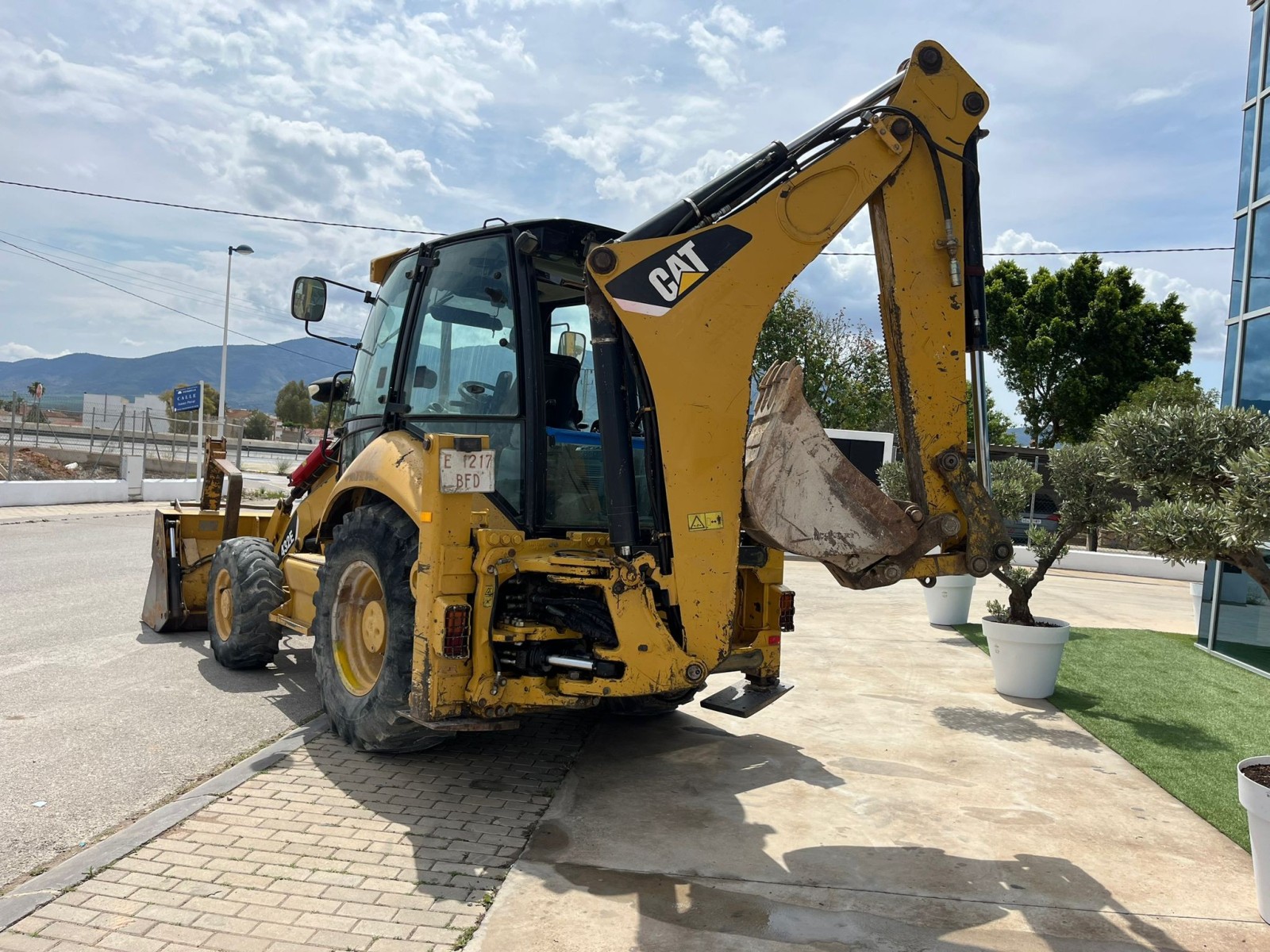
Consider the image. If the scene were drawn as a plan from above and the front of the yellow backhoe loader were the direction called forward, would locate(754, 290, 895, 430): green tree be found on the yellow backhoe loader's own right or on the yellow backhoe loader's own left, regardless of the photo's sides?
on the yellow backhoe loader's own right

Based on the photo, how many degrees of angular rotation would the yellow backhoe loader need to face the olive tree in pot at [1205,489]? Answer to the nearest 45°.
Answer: approximately 135° to its right

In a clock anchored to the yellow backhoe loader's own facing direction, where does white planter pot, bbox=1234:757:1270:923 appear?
The white planter pot is roughly at 5 o'clock from the yellow backhoe loader.

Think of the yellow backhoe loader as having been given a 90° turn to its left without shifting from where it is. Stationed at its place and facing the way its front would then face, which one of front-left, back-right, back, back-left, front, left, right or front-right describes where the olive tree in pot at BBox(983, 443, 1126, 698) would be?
back

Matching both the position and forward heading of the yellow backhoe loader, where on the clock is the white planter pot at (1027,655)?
The white planter pot is roughly at 3 o'clock from the yellow backhoe loader.

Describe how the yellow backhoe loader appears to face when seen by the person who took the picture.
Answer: facing away from the viewer and to the left of the viewer

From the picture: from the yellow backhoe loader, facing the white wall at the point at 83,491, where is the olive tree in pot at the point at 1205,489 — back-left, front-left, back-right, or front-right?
back-right

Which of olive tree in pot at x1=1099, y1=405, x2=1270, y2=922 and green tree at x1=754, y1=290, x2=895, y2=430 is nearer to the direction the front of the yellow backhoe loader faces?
the green tree

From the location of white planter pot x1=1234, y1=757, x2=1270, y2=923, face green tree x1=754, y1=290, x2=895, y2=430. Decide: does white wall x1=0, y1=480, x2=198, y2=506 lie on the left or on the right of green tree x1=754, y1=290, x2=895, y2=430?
left

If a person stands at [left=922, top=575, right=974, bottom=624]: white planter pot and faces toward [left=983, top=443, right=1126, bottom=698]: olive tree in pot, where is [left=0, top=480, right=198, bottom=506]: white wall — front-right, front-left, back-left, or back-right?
back-right

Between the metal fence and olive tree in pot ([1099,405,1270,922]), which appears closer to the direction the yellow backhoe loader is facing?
the metal fence
